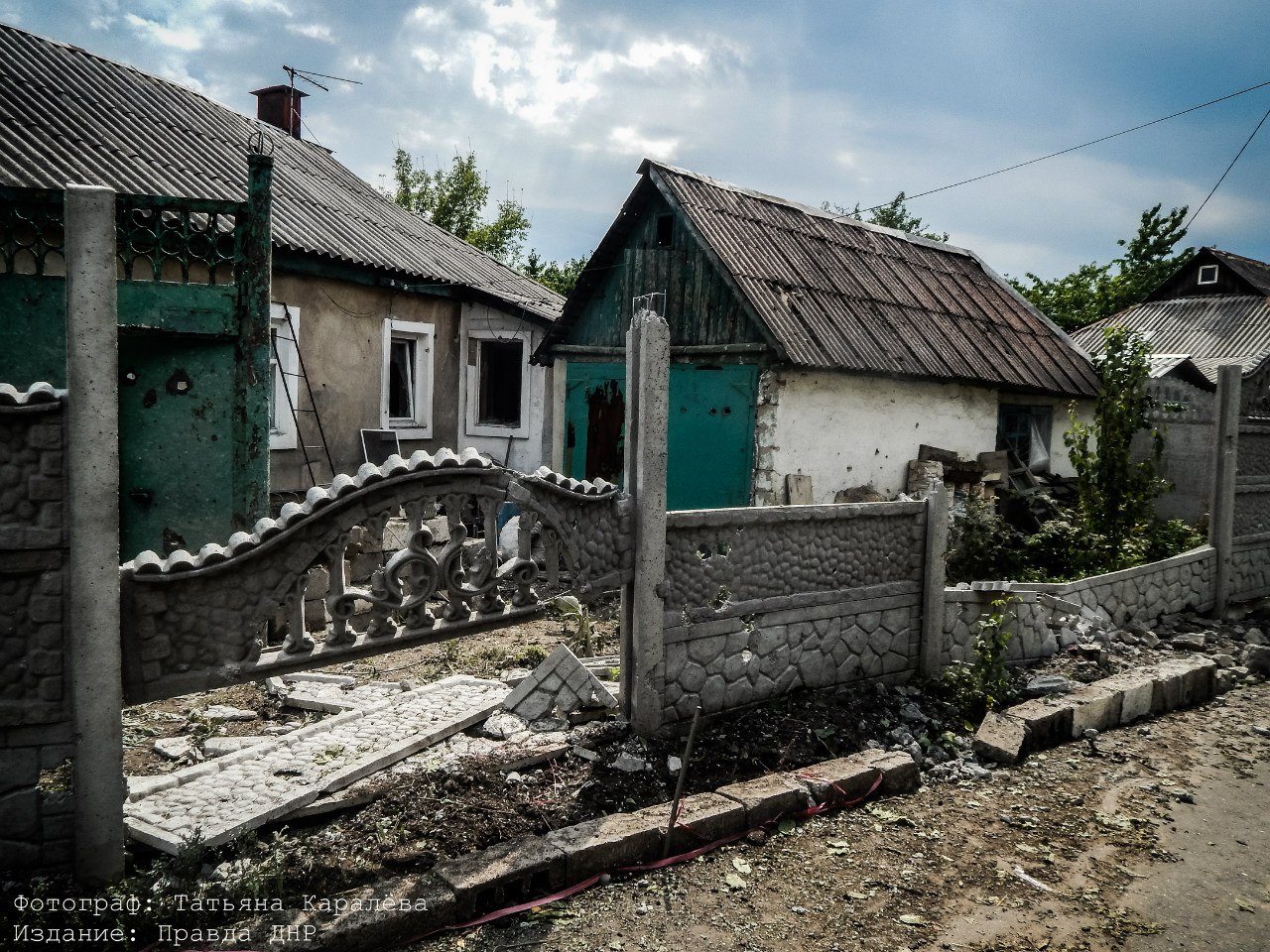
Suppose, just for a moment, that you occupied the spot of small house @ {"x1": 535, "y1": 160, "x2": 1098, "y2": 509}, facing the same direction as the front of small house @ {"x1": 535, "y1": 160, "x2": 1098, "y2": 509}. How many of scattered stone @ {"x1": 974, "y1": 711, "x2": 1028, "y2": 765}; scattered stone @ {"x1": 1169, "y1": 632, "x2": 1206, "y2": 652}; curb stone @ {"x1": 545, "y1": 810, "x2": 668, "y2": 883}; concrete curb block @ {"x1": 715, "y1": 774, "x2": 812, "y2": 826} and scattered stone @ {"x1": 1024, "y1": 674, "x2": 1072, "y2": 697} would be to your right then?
0

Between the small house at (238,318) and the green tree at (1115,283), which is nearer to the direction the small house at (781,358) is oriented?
the small house

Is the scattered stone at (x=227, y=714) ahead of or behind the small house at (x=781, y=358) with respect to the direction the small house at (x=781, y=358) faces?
ahead

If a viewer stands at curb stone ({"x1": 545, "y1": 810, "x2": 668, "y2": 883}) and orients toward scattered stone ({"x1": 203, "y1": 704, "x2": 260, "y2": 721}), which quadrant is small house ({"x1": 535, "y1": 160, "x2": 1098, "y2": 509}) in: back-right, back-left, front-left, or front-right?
front-right

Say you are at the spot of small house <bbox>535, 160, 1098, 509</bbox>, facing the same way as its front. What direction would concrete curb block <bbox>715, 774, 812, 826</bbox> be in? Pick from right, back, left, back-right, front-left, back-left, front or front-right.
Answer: front-left

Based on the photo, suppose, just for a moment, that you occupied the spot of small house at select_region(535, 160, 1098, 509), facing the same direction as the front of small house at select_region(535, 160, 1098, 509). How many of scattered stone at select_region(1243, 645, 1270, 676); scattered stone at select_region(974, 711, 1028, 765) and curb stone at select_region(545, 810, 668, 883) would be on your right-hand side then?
0

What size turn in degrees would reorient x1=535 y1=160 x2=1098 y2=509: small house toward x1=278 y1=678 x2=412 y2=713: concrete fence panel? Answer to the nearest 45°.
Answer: approximately 45° to its left

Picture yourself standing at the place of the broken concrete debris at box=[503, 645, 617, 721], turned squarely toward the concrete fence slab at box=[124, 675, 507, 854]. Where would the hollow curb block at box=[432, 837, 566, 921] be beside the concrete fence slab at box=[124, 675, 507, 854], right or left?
left

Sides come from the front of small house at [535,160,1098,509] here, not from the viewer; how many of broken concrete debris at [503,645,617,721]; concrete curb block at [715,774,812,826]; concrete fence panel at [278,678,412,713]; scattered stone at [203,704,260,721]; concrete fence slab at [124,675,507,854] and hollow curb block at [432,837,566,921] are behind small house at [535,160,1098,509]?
0

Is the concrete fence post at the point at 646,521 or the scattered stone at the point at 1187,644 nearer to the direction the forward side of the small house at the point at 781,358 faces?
the concrete fence post

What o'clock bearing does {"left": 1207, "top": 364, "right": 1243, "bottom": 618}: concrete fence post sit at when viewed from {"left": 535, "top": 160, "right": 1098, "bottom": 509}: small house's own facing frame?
The concrete fence post is roughly at 8 o'clock from the small house.

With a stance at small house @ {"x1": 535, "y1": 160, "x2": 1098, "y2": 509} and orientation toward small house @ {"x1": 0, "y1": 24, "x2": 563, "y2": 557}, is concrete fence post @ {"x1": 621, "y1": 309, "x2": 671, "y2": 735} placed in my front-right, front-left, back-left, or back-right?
front-left

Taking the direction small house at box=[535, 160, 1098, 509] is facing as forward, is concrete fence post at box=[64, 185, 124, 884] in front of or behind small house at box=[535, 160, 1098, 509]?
in front

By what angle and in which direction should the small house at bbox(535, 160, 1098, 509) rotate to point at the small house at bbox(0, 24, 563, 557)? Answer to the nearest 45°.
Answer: approximately 45° to its right

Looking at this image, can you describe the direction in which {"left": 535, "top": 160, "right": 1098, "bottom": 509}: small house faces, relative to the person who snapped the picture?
facing the viewer and to the left of the viewer

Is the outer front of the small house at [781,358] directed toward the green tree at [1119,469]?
no

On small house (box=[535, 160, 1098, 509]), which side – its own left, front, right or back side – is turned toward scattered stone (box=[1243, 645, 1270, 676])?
left

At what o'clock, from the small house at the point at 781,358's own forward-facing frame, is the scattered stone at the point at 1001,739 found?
The scattered stone is roughly at 10 o'clock from the small house.

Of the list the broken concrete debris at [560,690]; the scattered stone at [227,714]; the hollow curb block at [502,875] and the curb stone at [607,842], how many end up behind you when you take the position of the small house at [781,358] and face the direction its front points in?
0

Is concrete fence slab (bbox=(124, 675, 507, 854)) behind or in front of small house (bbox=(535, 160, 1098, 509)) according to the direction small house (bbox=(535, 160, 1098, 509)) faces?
in front
